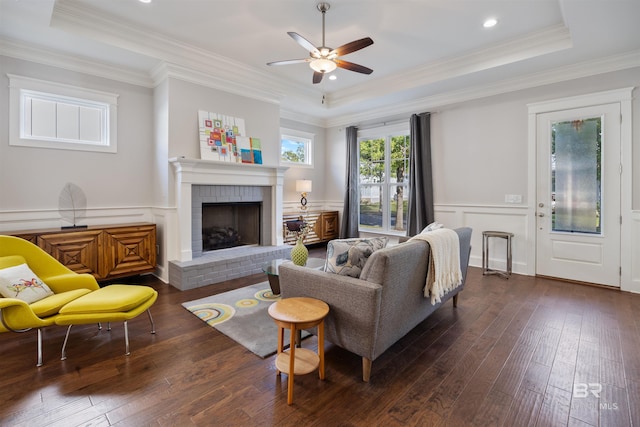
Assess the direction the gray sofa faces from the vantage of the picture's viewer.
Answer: facing away from the viewer and to the left of the viewer

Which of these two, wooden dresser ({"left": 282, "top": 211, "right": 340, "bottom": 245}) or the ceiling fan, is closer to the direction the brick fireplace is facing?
the ceiling fan

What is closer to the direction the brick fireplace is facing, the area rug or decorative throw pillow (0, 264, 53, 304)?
the area rug

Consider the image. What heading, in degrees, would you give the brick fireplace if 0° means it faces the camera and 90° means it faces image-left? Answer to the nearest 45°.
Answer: approximately 315°

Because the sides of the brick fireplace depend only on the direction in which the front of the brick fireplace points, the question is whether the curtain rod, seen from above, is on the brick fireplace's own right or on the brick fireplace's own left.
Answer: on the brick fireplace's own left

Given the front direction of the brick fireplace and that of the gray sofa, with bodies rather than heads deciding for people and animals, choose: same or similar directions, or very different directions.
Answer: very different directions

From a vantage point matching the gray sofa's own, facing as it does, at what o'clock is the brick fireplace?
The brick fireplace is roughly at 12 o'clock from the gray sofa.

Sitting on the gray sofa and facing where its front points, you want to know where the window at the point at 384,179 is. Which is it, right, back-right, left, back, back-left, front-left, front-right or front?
front-right

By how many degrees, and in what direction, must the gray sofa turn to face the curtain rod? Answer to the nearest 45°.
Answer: approximately 45° to its right

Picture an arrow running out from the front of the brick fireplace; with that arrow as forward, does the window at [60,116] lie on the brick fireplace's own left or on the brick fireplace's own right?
on the brick fireplace's own right

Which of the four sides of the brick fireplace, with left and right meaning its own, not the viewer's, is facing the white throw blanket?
front

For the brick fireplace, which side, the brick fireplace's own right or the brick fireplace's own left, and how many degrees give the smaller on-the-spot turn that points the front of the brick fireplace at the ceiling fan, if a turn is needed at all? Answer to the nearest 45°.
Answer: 0° — it already faces it
